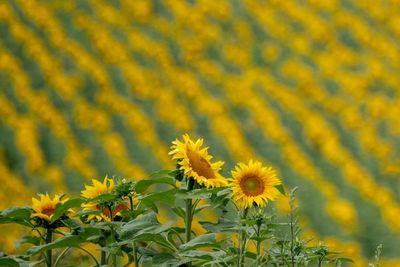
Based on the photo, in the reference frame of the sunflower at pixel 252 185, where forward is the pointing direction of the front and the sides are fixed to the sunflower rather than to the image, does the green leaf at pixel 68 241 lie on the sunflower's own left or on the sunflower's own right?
on the sunflower's own right

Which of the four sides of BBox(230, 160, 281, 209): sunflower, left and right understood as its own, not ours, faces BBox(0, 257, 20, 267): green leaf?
right

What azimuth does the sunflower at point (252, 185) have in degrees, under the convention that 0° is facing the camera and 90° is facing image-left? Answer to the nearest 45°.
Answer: approximately 0°

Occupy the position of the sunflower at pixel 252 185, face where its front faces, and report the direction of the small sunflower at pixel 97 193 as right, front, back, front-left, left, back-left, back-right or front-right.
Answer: right

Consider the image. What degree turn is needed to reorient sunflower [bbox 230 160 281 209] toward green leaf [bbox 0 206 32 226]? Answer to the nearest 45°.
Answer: approximately 90° to its right
